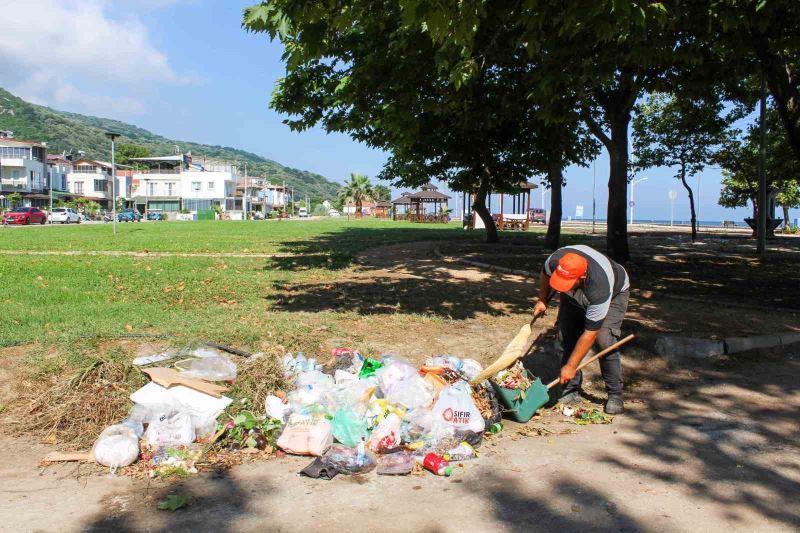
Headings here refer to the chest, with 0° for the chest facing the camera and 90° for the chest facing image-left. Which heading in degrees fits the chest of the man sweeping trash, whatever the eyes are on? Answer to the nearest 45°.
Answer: approximately 45°

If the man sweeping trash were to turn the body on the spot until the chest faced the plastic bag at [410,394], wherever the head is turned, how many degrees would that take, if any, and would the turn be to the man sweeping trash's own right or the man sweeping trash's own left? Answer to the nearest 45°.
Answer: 0° — they already face it

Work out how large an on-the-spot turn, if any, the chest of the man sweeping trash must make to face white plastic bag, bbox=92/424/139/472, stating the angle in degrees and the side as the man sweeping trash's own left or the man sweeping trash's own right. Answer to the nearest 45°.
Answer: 0° — they already face it

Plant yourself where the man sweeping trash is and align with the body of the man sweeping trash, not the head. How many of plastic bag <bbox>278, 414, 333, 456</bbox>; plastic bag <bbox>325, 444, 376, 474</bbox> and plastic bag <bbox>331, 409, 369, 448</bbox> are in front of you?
3

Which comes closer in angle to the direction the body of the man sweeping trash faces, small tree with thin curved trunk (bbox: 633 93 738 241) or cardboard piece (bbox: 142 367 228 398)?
the cardboard piece

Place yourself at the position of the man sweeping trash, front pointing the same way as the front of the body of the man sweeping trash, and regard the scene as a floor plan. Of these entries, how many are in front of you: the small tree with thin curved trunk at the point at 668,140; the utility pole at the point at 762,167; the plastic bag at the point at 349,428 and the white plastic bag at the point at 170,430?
2

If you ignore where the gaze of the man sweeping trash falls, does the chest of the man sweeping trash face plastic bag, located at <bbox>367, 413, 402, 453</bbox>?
yes

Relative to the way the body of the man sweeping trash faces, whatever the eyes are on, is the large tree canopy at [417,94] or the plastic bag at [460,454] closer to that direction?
the plastic bag

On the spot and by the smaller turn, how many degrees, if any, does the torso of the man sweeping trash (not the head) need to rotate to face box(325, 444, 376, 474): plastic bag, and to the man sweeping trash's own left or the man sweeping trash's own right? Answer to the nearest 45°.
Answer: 0° — they already face it

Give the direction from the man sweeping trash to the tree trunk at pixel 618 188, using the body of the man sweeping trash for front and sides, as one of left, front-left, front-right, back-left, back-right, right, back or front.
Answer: back-right

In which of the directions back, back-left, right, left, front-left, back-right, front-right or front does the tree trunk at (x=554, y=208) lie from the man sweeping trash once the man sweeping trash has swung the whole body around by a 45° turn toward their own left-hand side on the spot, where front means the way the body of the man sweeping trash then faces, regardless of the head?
back

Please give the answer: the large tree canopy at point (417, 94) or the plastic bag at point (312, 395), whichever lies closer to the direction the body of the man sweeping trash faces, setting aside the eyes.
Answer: the plastic bag
